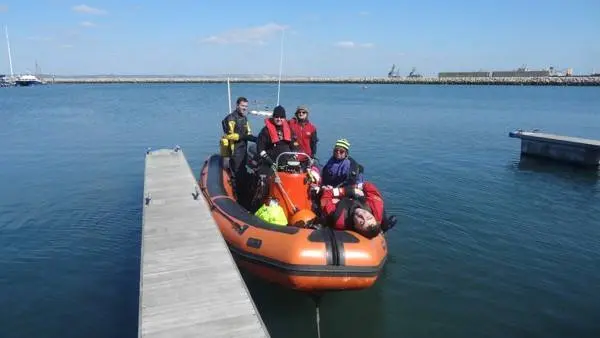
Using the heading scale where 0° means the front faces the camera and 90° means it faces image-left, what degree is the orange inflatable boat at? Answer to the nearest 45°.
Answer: approximately 315°

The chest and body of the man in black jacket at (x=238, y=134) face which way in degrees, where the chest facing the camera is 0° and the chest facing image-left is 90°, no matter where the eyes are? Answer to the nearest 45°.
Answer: approximately 315°

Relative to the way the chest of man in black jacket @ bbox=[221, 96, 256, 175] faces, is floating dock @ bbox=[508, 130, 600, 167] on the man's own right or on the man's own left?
on the man's own left
